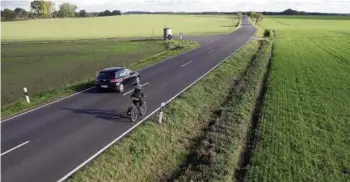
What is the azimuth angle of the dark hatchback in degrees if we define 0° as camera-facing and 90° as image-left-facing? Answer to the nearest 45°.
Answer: approximately 225°

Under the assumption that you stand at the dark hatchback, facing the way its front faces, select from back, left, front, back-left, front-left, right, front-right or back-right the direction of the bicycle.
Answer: back-right

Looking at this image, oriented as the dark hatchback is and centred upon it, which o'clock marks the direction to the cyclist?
The cyclist is roughly at 4 o'clock from the dark hatchback.

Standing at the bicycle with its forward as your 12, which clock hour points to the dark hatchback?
The dark hatchback is roughly at 10 o'clock from the bicycle.

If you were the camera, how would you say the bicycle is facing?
facing away from the viewer and to the right of the viewer
